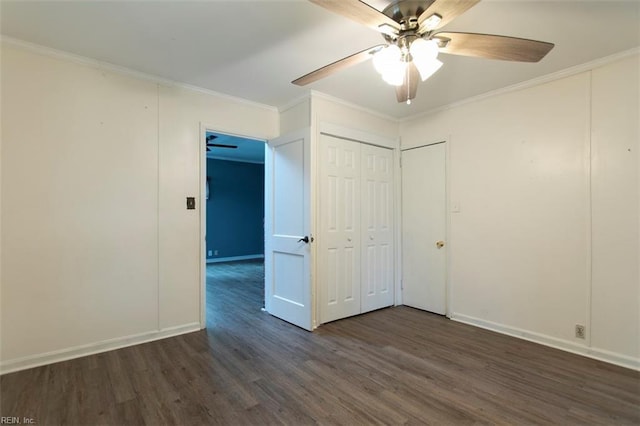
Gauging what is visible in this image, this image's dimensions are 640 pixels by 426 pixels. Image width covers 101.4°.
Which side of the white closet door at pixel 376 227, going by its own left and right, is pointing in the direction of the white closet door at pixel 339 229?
right

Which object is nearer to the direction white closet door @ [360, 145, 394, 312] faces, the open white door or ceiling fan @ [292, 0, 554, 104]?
the ceiling fan

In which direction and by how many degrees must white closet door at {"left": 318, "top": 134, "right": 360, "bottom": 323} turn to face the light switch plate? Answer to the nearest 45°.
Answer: approximately 135° to its right

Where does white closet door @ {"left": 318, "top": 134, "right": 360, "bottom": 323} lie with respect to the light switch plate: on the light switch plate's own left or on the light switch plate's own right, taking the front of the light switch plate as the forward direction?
on the light switch plate's own left

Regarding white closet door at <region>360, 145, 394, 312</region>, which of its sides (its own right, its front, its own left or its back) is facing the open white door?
right

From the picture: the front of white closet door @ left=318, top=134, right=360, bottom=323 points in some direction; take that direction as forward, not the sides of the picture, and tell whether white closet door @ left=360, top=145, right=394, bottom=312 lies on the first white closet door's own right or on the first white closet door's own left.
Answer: on the first white closet door's own left
